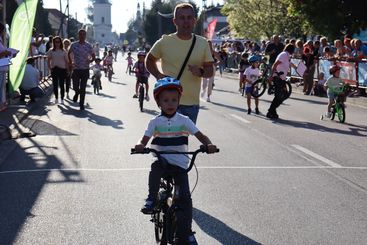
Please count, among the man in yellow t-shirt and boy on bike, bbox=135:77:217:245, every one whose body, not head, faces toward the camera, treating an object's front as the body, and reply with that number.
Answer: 2

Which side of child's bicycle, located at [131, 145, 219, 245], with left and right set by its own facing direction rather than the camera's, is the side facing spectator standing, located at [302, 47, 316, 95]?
back

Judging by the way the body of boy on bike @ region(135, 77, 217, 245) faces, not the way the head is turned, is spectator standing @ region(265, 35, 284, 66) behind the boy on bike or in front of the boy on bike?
behind

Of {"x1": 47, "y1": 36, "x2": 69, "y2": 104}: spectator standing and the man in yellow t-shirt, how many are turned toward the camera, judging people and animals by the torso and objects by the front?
2
